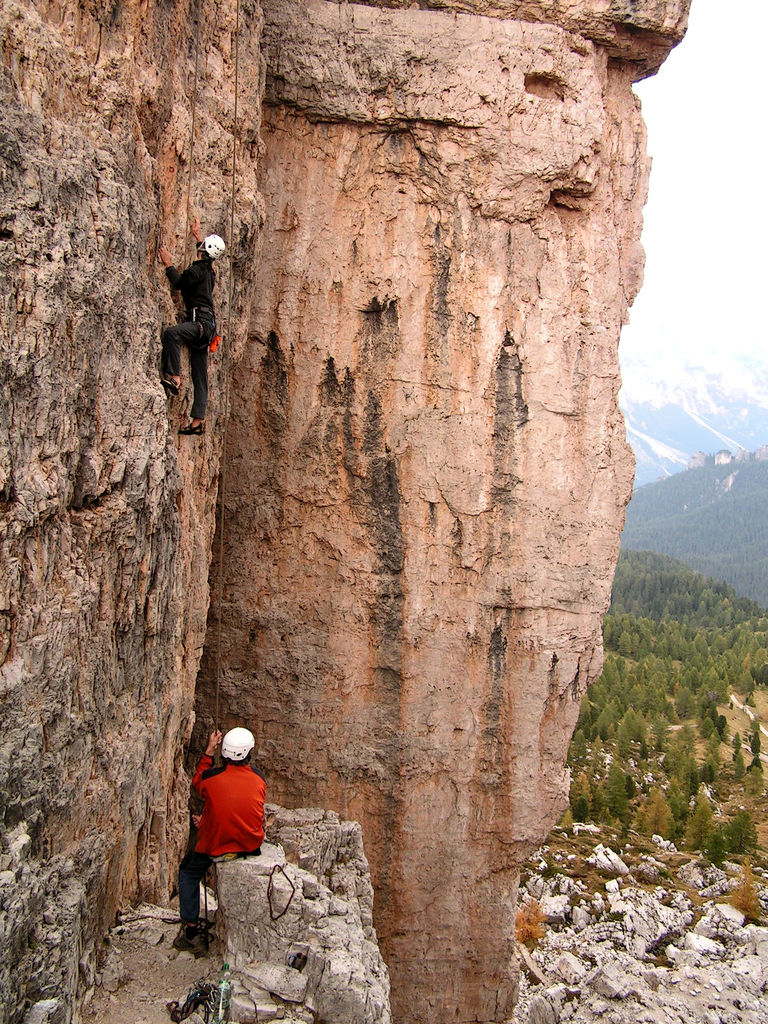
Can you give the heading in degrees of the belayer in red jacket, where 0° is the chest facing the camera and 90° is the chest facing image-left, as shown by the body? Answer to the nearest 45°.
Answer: approximately 135°

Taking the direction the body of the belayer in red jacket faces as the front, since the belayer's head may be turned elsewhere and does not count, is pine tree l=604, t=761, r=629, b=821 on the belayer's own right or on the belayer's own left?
on the belayer's own right

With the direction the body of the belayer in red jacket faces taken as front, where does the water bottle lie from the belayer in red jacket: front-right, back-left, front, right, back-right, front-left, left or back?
back-left

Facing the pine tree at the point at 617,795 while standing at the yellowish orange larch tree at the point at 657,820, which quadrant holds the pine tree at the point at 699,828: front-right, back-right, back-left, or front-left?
back-right

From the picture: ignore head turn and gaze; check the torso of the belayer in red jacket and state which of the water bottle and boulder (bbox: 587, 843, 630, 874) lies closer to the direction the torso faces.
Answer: the boulder

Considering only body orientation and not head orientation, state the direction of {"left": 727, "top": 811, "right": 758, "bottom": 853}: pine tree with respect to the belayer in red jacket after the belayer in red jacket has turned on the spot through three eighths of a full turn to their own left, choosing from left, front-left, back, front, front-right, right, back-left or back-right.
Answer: back-left

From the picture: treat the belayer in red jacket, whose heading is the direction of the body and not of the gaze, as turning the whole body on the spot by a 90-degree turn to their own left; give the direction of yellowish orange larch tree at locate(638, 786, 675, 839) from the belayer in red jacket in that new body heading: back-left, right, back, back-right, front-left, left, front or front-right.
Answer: back

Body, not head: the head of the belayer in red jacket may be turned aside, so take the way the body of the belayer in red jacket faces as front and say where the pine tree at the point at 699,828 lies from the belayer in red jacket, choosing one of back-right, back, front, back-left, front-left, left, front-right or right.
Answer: right

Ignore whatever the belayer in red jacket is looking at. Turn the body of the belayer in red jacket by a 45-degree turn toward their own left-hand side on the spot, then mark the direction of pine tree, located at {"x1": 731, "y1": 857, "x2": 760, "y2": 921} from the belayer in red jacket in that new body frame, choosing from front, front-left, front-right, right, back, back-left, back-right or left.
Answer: back-right
